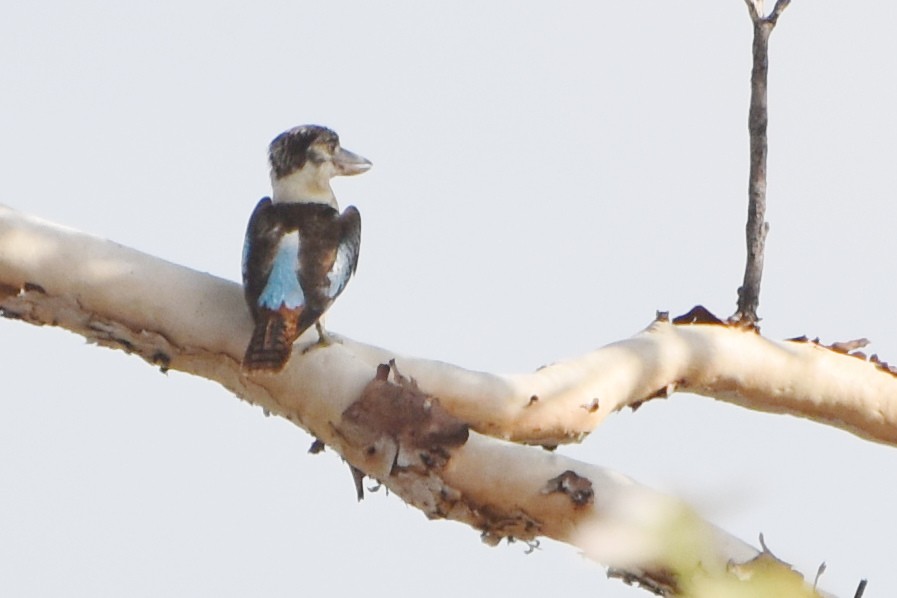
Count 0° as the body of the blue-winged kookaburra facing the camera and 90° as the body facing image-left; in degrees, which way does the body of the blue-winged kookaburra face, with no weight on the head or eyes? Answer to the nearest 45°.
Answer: approximately 225°
